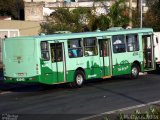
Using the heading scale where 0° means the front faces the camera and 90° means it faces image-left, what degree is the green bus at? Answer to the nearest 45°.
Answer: approximately 225°

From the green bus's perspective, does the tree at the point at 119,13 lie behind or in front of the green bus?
in front
